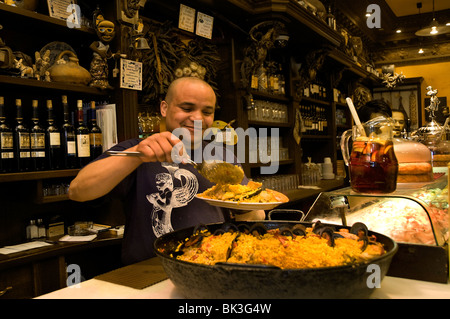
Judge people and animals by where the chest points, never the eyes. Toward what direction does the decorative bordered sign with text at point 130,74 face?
toward the camera

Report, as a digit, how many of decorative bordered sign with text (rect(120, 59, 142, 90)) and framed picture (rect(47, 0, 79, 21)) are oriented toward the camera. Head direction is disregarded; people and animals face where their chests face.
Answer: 2

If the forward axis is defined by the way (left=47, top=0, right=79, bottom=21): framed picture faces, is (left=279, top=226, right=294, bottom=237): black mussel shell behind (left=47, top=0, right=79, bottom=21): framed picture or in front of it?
in front

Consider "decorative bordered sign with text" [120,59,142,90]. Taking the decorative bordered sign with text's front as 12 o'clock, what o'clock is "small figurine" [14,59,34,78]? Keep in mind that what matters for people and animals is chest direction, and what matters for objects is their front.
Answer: The small figurine is roughly at 2 o'clock from the decorative bordered sign with text.

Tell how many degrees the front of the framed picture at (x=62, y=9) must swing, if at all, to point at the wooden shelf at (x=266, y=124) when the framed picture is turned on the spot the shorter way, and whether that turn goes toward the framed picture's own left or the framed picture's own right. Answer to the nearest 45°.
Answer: approximately 135° to the framed picture's own left

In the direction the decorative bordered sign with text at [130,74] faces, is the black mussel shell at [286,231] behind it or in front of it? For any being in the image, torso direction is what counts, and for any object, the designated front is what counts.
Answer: in front

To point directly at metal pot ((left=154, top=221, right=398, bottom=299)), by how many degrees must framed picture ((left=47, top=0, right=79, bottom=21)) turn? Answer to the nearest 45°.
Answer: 0° — it already faces it

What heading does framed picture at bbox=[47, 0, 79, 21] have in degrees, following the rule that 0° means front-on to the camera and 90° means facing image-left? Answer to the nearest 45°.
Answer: approximately 0°

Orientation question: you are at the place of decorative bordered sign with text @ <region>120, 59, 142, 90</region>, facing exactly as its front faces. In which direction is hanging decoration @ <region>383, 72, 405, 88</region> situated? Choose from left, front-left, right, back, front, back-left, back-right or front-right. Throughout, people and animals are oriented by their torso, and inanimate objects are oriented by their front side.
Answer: back-left
